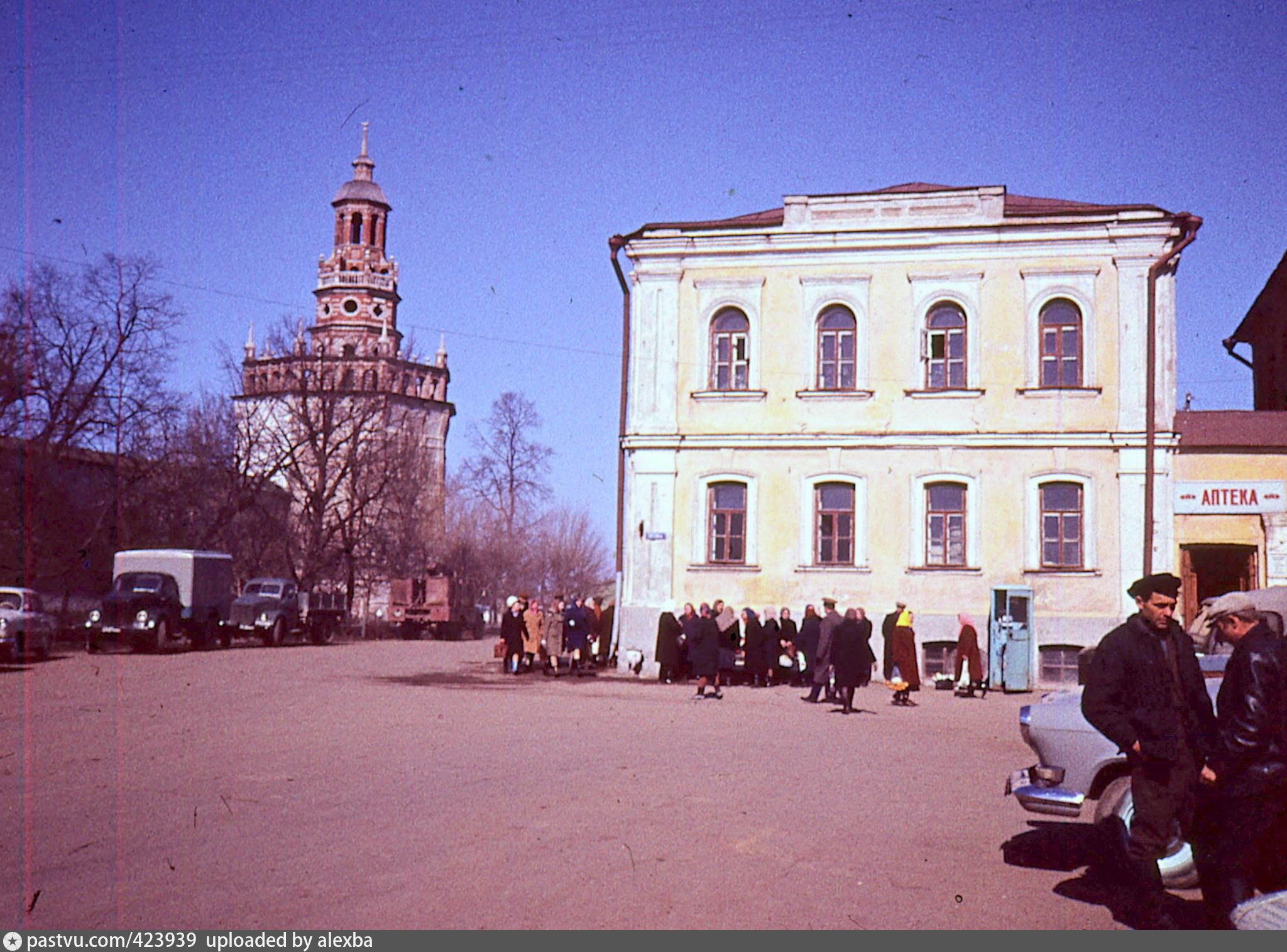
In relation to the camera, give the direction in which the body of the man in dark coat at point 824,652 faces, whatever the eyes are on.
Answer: to the viewer's left

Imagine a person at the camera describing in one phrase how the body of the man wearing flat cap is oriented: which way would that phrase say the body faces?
to the viewer's left

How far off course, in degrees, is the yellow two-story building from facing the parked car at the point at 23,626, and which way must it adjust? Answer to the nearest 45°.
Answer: approximately 90° to its right

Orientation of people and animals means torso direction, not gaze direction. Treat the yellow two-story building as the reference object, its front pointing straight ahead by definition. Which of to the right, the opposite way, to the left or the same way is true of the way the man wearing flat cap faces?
to the right

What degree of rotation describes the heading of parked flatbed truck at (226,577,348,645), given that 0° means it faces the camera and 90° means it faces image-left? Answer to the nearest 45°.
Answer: approximately 45°

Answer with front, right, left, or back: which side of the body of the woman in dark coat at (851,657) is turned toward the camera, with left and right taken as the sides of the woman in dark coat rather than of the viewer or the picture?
back

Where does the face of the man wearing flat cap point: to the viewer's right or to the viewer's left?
to the viewer's left

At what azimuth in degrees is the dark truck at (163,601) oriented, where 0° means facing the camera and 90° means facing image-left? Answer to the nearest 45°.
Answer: approximately 45°
